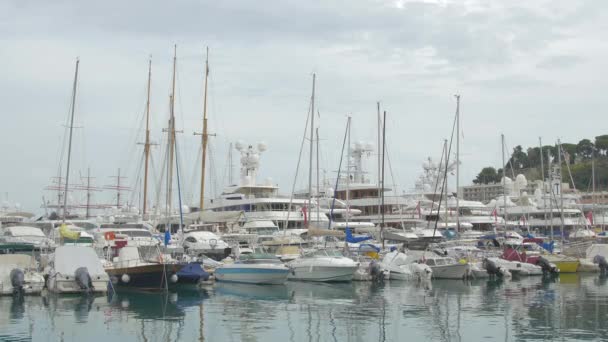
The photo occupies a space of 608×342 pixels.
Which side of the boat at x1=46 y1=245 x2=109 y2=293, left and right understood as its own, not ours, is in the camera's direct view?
back

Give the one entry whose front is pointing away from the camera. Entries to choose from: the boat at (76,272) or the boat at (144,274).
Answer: the boat at (76,272)

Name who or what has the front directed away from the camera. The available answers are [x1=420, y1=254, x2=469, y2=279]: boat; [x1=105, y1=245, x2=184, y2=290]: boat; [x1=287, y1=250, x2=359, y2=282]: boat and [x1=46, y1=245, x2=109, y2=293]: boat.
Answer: [x1=46, y1=245, x2=109, y2=293]: boat
